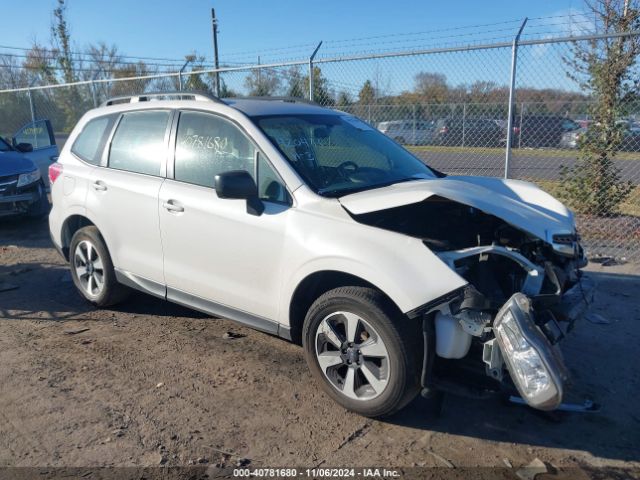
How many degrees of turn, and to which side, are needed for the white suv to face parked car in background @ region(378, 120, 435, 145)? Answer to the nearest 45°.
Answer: approximately 135° to its left

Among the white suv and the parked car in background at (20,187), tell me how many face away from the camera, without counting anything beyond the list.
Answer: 0

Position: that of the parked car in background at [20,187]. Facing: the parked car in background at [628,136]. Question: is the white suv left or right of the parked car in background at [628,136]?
right

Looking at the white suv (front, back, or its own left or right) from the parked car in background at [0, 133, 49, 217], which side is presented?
back

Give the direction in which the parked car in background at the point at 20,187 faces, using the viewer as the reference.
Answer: facing the viewer and to the right of the viewer

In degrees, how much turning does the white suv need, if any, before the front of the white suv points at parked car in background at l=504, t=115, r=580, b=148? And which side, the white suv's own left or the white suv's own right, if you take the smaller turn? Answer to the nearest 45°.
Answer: approximately 90° to the white suv's own left
